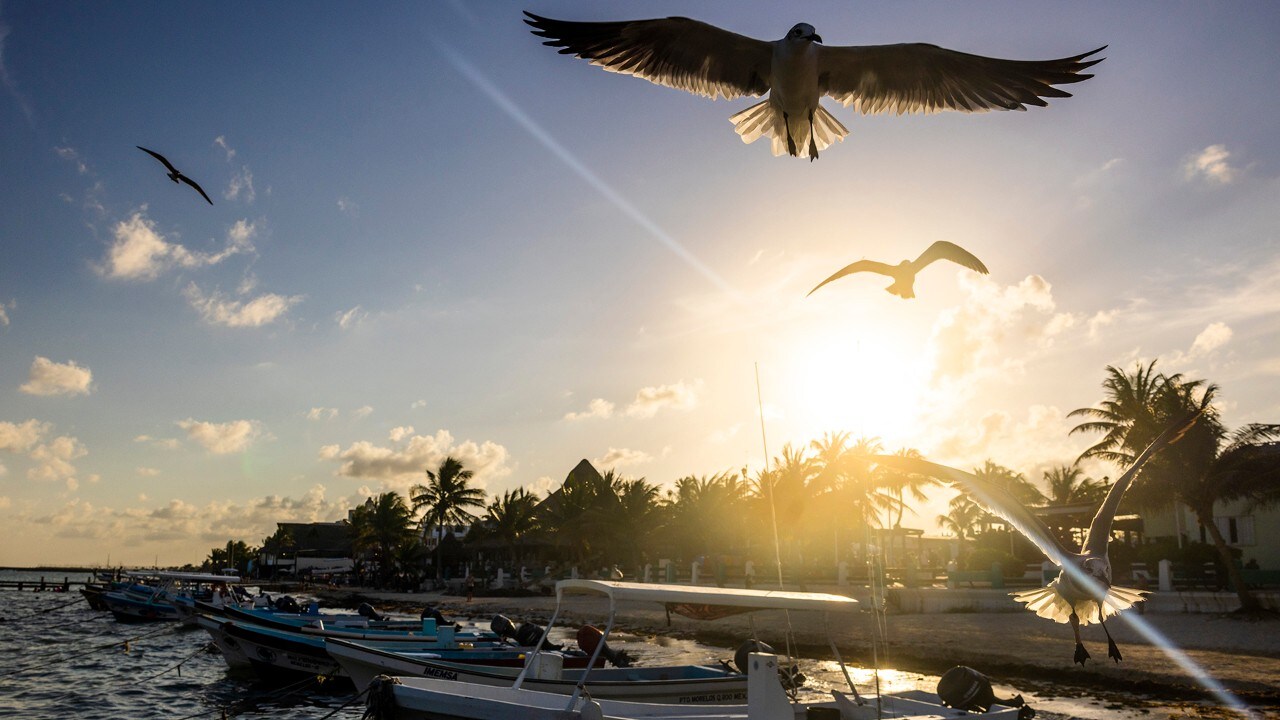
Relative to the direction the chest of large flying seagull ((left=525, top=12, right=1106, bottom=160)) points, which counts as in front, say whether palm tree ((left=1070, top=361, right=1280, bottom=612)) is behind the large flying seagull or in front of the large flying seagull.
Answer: behind

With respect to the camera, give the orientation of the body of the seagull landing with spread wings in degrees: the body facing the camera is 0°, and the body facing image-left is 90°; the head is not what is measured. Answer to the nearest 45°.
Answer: approximately 0°

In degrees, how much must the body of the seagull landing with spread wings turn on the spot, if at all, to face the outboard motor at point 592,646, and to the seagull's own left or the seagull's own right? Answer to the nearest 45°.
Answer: approximately 135° to the seagull's own right
